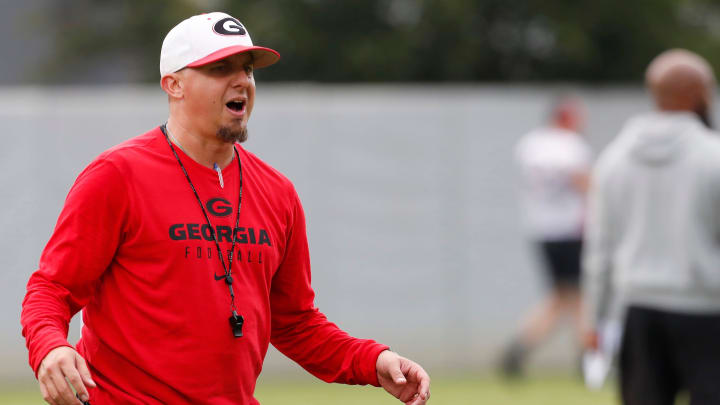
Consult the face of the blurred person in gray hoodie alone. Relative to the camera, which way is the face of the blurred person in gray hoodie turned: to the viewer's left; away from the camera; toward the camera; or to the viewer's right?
away from the camera

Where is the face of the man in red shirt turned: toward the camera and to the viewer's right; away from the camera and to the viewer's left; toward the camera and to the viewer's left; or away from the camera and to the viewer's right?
toward the camera and to the viewer's right

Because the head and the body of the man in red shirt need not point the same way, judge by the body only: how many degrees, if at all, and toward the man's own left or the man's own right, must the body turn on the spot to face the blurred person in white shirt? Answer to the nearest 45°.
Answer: approximately 90° to the man's own left

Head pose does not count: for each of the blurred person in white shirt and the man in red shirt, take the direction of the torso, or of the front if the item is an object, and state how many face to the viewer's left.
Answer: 0

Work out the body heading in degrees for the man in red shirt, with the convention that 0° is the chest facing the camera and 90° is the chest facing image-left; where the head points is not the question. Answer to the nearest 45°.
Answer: approximately 315°

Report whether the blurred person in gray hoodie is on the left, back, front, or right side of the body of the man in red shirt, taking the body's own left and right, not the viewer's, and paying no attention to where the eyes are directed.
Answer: left
